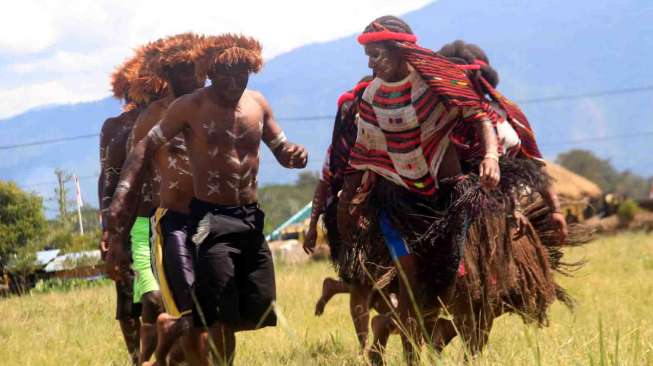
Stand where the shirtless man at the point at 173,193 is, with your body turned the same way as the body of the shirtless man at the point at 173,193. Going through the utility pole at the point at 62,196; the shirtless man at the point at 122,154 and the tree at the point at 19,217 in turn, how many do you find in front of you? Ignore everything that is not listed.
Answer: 0

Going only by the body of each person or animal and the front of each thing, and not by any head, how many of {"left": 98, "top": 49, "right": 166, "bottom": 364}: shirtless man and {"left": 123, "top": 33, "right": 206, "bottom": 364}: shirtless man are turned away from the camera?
0

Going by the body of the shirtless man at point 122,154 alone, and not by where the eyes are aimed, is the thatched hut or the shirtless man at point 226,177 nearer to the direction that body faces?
the shirtless man

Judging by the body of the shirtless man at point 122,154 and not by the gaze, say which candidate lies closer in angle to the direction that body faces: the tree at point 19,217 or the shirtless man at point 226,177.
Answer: the shirtless man

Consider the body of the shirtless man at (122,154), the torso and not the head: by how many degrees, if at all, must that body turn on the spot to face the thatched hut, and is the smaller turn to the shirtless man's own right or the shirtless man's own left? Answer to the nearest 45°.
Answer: approximately 90° to the shirtless man's own left

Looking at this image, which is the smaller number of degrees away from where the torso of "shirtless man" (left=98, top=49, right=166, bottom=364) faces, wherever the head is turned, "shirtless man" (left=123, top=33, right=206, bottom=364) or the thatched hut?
the shirtless man

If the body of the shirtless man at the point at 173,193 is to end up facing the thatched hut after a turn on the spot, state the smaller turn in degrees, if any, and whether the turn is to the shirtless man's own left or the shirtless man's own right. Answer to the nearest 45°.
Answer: approximately 90° to the shirtless man's own left

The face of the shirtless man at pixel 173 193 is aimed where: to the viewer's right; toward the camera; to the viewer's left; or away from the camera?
toward the camera

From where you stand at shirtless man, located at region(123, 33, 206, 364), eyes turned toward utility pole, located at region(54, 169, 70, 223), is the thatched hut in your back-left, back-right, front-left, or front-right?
front-right

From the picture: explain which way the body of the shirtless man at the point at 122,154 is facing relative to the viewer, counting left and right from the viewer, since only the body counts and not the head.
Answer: facing the viewer and to the right of the viewer

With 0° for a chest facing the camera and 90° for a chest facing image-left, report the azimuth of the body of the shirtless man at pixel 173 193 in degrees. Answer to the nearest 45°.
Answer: approximately 315°

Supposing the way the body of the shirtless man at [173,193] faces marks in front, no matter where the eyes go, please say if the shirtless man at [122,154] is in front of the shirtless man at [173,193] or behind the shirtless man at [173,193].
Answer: behind

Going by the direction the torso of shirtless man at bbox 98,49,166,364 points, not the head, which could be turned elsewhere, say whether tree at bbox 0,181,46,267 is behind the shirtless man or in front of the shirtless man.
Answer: behind

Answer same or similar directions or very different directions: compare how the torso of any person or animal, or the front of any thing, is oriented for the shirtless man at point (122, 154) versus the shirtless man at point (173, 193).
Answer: same or similar directions
